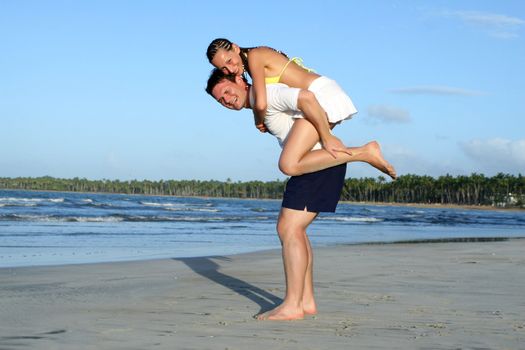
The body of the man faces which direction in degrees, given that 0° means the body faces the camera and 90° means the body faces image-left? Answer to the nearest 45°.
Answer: approximately 90°
